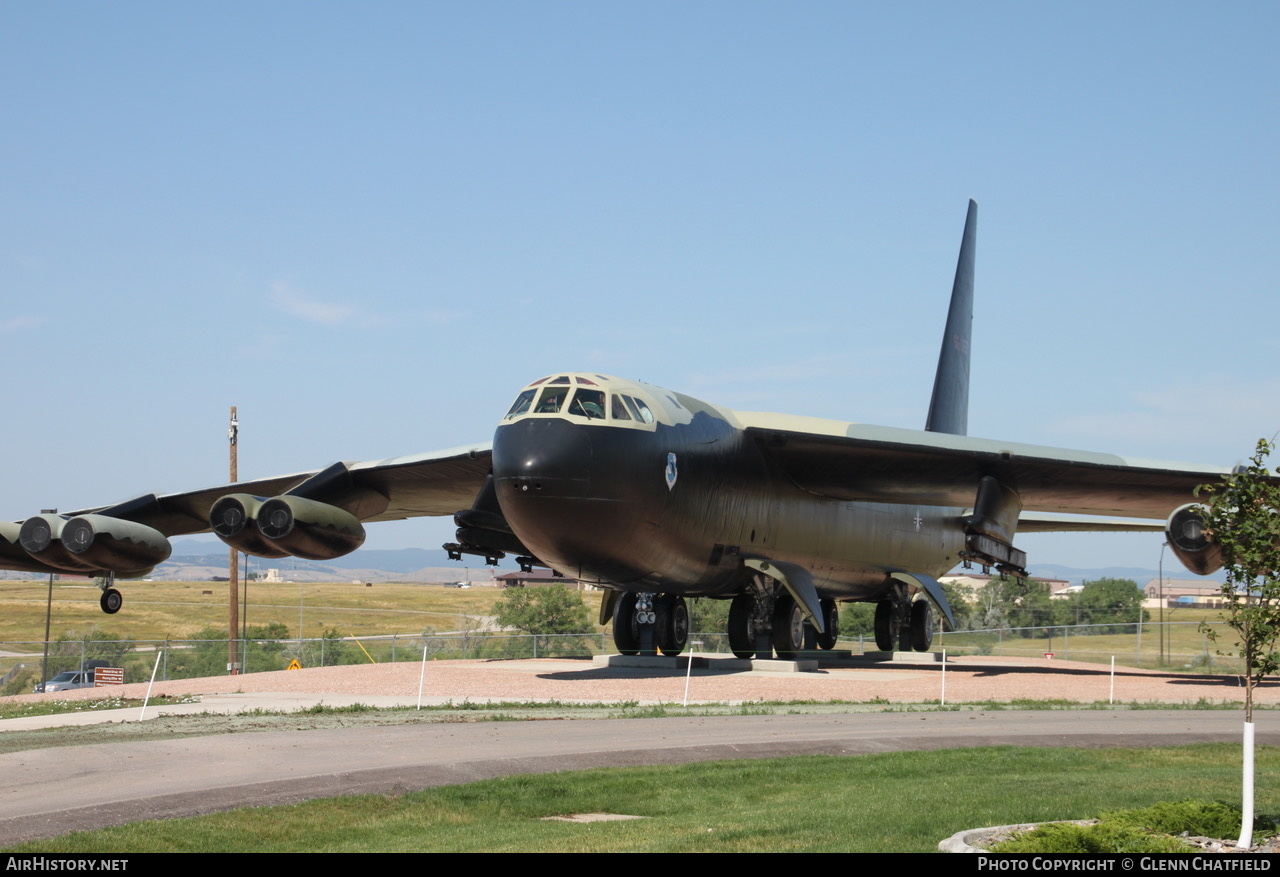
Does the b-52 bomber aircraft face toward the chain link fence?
no

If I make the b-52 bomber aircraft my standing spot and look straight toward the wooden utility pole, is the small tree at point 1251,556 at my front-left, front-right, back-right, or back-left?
back-left

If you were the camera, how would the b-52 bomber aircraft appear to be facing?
facing the viewer and to the left of the viewer

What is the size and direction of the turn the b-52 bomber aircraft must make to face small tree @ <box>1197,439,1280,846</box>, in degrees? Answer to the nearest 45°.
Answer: approximately 45° to its left

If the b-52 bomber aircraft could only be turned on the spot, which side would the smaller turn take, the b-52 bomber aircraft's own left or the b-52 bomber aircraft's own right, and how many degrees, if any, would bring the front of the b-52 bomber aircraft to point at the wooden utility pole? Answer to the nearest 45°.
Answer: approximately 90° to the b-52 bomber aircraft's own right

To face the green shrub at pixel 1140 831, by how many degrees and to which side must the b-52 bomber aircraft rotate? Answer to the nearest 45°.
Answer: approximately 45° to its left
